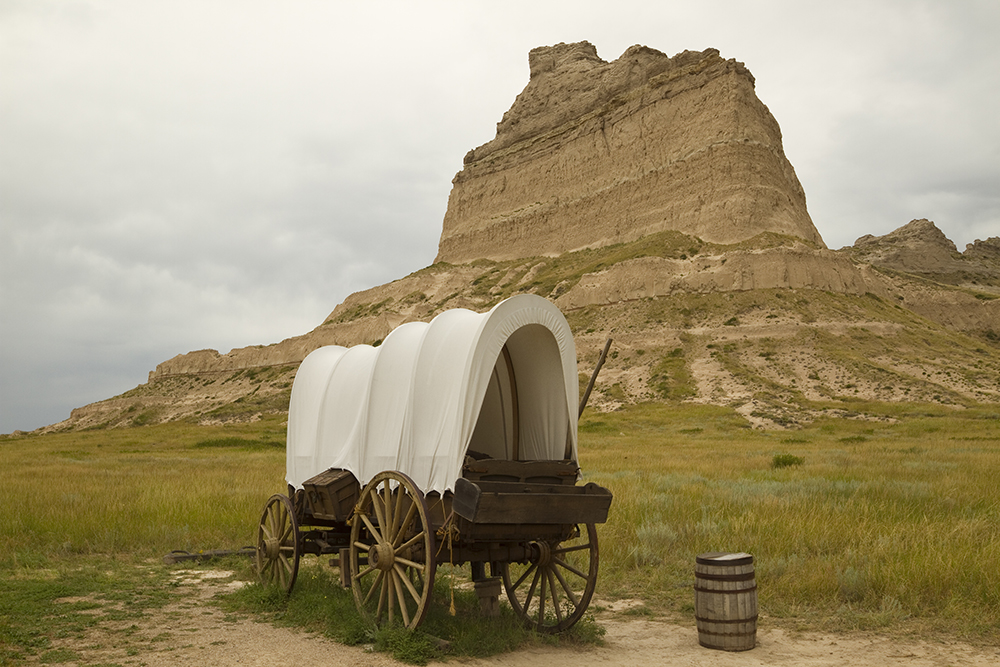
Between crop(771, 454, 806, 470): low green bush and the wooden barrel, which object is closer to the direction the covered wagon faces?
the low green bush

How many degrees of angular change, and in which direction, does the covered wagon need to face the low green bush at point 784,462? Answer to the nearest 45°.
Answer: approximately 90° to its right

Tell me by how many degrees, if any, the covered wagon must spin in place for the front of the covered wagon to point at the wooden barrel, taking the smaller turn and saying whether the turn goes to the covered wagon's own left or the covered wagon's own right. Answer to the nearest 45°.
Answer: approximately 135° to the covered wagon's own right

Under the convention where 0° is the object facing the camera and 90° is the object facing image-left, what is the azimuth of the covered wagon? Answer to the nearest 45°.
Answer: approximately 135°
